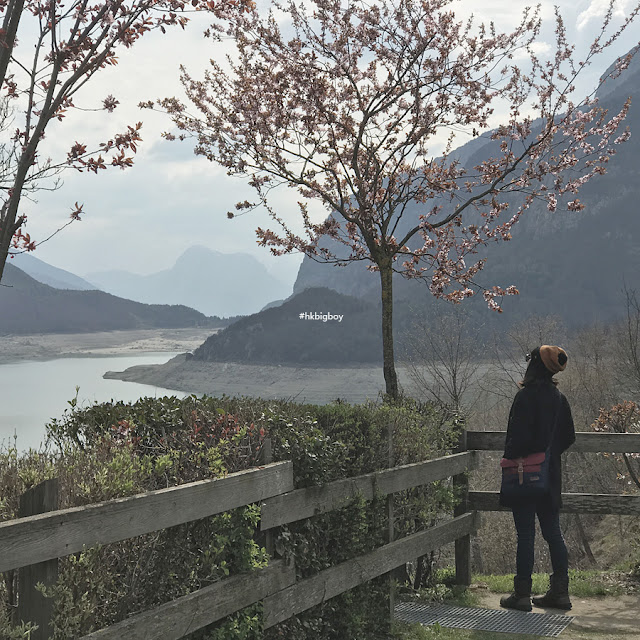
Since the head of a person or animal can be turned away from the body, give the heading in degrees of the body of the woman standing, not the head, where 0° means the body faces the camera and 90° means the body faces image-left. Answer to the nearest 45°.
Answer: approximately 135°

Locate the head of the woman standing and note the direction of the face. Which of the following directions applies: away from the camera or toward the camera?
away from the camera

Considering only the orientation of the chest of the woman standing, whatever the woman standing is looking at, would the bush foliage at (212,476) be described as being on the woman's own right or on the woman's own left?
on the woman's own left
